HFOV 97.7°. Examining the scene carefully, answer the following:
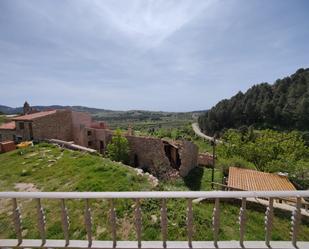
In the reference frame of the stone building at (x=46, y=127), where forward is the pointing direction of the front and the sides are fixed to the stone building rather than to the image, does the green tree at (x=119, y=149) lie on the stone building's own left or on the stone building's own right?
on the stone building's own left

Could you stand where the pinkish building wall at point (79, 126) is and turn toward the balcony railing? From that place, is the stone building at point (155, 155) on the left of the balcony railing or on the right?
left

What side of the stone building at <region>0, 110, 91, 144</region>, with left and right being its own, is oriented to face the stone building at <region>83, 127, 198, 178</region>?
left

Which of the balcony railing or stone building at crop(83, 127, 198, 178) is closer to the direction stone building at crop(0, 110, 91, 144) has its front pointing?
the balcony railing

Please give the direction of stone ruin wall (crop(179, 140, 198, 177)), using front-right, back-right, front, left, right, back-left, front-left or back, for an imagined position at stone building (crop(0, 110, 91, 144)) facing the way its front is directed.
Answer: left

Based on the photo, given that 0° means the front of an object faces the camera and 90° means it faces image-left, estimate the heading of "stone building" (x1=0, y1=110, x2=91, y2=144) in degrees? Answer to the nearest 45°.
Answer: approximately 45°

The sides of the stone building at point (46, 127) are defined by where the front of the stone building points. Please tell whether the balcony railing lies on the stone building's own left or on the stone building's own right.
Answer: on the stone building's own left

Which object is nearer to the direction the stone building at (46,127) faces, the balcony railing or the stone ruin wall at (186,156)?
the balcony railing

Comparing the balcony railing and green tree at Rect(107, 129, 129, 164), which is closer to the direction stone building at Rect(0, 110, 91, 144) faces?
the balcony railing

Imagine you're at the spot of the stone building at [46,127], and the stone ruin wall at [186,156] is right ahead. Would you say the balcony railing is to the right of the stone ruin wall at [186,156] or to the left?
right
